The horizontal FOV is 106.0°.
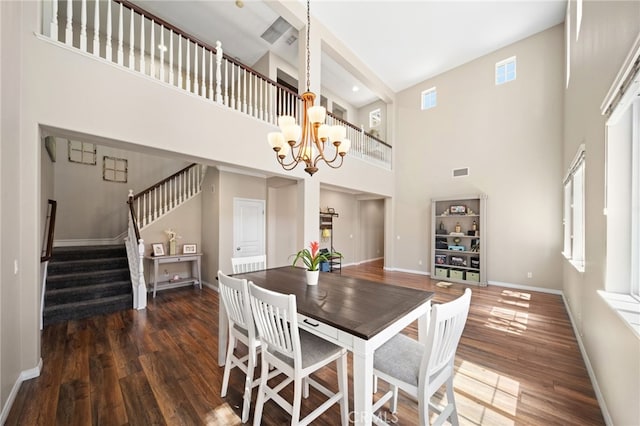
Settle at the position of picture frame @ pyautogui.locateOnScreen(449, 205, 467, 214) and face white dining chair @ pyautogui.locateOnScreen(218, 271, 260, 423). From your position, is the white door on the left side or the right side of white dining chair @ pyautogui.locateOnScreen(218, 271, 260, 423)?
right

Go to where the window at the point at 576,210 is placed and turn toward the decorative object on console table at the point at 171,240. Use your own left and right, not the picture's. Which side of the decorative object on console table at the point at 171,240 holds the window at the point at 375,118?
right

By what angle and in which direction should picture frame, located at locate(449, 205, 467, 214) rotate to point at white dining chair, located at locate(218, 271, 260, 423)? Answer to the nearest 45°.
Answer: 0° — it already faces it

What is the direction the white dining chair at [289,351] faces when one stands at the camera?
facing away from the viewer and to the right of the viewer

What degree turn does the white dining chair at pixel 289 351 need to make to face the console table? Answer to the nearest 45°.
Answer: approximately 90° to its left

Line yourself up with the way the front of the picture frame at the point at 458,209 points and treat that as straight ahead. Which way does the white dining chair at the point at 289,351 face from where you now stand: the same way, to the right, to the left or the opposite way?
the opposite way

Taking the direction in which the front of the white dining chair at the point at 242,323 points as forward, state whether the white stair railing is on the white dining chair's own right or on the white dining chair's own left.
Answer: on the white dining chair's own left

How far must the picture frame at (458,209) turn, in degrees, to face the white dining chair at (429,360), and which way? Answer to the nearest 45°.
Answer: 0° — it already faces it

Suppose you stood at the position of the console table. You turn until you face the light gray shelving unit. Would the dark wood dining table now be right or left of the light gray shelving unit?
right

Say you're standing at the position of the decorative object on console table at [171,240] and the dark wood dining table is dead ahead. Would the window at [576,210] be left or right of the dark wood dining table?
left
